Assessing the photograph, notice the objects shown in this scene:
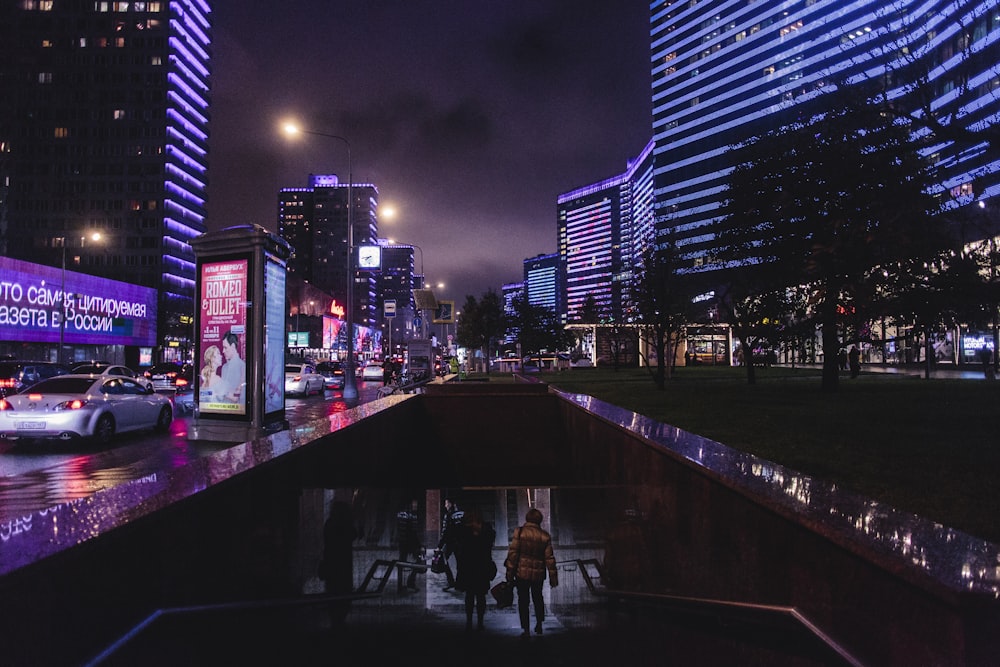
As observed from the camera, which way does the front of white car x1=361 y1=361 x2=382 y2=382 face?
facing away from the viewer

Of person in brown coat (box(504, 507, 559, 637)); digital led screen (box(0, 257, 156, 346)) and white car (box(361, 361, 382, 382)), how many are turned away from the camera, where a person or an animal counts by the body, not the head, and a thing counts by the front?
2

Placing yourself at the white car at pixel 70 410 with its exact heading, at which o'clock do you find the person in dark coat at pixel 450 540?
The person in dark coat is roughly at 3 o'clock from the white car.

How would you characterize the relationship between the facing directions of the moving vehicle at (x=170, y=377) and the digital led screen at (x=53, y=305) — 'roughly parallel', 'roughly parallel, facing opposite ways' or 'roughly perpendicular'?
roughly perpendicular

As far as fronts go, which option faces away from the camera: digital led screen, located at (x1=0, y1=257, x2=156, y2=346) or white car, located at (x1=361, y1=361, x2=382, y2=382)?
the white car

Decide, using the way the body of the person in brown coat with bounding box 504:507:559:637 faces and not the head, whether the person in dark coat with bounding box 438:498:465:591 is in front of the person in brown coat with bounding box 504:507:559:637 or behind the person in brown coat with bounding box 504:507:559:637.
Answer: in front

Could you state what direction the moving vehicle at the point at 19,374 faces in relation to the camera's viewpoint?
facing away from the viewer and to the right of the viewer

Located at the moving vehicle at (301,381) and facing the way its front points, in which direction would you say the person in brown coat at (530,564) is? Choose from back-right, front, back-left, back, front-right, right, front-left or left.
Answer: back-right

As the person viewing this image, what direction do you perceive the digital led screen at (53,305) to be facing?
facing the viewer and to the right of the viewer

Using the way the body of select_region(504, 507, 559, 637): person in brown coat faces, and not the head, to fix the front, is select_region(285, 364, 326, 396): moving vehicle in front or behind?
in front

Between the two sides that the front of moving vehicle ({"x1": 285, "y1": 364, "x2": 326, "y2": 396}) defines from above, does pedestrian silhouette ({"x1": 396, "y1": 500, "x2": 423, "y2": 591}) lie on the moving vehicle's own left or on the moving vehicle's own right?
on the moving vehicle's own right

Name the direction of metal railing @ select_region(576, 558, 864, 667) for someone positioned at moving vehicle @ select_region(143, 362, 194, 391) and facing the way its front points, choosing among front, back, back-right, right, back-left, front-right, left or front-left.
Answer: back-right

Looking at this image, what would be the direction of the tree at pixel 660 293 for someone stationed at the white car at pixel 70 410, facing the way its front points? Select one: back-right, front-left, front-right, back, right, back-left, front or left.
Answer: front-right

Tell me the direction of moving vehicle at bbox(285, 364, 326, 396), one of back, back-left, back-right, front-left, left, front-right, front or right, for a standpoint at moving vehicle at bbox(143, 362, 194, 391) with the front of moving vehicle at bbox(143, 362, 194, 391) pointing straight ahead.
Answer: right

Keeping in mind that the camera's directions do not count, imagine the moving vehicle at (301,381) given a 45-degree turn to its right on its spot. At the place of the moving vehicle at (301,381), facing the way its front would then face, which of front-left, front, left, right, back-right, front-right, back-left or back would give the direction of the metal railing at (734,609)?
right

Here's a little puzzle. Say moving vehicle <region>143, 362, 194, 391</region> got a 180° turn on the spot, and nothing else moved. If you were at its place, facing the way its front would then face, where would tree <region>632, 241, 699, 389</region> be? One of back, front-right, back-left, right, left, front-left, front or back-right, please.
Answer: left

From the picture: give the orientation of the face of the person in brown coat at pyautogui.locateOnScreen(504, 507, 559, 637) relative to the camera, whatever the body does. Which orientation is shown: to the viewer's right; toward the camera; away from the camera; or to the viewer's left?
away from the camera

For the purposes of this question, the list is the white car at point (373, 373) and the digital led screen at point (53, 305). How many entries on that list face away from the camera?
1

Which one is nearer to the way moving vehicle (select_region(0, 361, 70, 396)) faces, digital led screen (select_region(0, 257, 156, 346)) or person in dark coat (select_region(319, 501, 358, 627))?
the digital led screen

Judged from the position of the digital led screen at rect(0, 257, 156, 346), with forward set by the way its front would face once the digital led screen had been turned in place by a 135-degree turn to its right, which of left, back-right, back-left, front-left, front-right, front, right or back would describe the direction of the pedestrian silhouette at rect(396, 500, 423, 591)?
left
